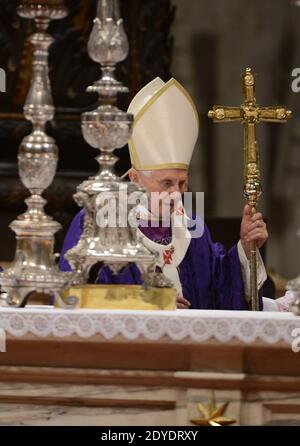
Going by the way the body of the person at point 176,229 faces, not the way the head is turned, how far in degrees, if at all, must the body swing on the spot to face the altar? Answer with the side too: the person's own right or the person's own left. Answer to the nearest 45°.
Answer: approximately 45° to the person's own right

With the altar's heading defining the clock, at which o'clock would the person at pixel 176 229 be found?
The person is roughly at 6 o'clock from the altar.

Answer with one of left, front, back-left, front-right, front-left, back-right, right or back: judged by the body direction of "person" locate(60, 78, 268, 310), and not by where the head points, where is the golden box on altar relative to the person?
front-right

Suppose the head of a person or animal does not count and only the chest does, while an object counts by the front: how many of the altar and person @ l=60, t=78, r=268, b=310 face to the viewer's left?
0

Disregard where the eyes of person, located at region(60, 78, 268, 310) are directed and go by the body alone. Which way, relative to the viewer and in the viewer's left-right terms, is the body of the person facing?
facing the viewer and to the right of the viewer

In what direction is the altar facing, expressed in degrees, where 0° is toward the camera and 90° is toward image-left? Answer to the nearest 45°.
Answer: approximately 0°
